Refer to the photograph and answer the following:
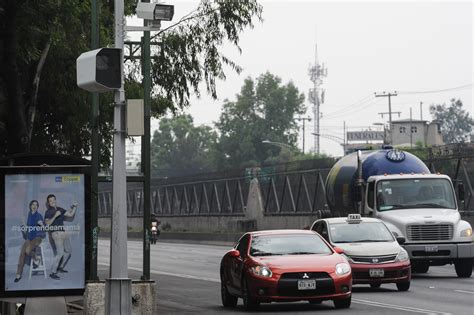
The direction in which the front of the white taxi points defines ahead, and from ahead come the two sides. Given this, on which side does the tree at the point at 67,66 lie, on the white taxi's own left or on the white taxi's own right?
on the white taxi's own right

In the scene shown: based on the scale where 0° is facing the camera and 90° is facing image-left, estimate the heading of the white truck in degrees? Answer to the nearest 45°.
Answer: approximately 315°

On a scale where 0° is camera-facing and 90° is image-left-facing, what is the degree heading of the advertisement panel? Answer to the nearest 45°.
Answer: approximately 0°

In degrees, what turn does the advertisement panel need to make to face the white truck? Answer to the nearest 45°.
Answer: approximately 135° to its left

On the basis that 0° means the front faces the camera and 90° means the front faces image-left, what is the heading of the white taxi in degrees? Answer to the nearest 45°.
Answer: approximately 315°
